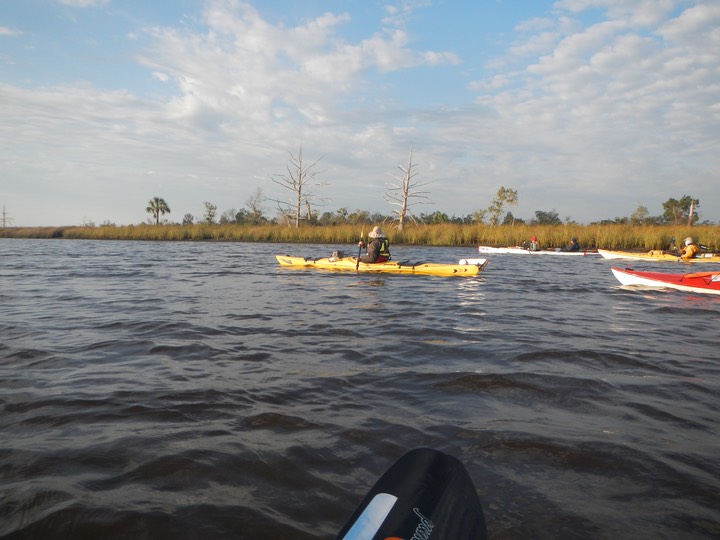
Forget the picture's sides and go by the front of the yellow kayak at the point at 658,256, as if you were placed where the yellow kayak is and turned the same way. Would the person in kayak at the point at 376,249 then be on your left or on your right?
on your left

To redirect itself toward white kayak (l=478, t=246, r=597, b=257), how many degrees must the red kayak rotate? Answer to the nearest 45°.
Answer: approximately 45° to its right

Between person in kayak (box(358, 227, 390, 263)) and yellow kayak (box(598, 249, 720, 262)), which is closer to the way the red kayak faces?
the person in kayak

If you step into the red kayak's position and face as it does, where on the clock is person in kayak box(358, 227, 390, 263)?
The person in kayak is roughly at 12 o'clock from the red kayak.

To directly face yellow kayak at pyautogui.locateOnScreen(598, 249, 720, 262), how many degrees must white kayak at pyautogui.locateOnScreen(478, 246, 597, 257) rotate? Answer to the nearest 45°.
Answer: approximately 135° to its left

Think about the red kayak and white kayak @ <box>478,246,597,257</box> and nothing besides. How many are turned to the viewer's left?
2

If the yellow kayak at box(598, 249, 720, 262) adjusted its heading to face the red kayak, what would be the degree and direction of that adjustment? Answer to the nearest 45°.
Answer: approximately 90° to its left

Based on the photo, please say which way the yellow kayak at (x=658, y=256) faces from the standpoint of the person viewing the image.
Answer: facing to the left of the viewer

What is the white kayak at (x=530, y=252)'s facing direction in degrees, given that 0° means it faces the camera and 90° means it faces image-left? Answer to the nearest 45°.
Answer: approximately 90°

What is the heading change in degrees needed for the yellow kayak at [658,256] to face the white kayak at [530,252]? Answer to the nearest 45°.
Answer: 0° — it already faces it

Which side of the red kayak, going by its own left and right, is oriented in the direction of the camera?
left
